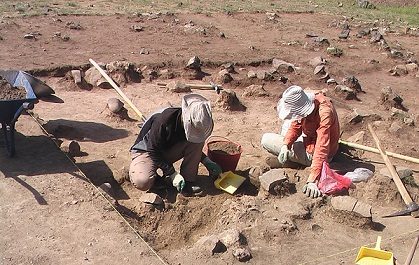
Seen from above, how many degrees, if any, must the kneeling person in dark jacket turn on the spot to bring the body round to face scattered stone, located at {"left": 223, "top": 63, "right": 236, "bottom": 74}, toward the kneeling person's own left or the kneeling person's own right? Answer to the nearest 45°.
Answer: approximately 135° to the kneeling person's own left

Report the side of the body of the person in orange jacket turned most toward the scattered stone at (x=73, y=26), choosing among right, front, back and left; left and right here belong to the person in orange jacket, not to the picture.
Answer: right

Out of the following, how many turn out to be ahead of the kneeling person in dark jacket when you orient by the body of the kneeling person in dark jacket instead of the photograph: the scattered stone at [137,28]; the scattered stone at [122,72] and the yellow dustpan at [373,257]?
1

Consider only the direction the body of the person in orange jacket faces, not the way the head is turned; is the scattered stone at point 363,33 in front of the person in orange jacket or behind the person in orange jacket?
behind

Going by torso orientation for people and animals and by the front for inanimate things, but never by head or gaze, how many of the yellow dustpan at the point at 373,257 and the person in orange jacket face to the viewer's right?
0

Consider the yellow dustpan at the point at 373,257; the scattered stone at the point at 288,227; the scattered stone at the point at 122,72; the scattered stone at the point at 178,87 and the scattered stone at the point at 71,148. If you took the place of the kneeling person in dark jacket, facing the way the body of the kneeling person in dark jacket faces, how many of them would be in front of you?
2

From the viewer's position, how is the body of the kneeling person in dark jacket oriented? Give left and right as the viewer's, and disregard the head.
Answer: facing the viewer and to the right of the viewer

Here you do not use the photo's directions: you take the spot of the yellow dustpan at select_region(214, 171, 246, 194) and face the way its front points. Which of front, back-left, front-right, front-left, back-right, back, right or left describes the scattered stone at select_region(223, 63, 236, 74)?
back-left

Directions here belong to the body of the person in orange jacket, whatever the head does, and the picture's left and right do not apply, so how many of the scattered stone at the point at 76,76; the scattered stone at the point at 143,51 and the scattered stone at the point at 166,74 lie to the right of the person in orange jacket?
3

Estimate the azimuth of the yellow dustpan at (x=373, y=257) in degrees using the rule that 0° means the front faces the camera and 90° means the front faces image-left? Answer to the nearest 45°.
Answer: approximately 0°

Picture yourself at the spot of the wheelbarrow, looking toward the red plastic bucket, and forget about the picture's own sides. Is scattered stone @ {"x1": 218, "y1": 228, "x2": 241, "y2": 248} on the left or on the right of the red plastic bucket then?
right

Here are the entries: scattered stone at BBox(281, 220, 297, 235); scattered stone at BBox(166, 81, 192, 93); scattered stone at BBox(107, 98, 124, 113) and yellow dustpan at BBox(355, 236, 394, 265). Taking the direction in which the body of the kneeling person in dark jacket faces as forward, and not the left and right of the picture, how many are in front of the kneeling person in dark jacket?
2

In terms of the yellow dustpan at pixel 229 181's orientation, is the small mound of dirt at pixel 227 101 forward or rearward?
rearward

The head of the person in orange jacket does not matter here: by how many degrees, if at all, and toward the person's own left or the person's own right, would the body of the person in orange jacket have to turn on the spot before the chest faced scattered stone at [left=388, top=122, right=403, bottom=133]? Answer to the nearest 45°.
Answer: approximately 180°

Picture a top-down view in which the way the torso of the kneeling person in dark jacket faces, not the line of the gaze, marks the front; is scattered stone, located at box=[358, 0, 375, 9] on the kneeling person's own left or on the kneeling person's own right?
on the kneeling person's own left

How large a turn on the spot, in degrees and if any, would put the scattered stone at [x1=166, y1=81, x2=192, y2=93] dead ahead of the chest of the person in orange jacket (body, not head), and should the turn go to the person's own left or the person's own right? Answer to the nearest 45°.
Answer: approximately 90° to the person's own right
